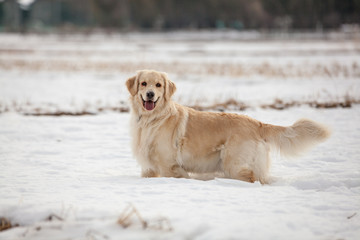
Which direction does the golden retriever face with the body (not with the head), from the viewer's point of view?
to the viewer's left
